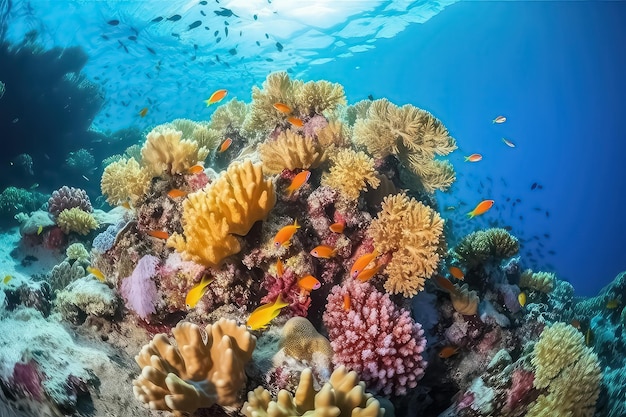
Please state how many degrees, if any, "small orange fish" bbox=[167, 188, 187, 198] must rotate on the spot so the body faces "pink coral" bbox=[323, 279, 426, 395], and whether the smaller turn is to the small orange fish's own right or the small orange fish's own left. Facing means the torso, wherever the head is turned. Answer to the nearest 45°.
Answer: approximately 135° to the small orange fish's own left

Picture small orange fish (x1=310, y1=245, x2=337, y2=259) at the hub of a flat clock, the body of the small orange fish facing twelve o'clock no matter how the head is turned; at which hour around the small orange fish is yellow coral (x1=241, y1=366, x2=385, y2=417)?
The yellow coral is roughly at 9 o'clock from the small orange fish.

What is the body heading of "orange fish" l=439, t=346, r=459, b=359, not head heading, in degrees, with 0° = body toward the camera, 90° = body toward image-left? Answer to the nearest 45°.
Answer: approximately 90°

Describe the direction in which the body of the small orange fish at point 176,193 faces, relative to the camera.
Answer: to the viewer's left
